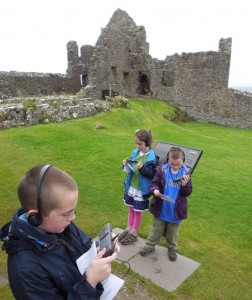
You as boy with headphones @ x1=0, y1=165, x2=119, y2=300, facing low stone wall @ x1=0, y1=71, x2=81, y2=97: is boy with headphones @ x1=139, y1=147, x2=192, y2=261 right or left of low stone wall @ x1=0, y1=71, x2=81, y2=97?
right

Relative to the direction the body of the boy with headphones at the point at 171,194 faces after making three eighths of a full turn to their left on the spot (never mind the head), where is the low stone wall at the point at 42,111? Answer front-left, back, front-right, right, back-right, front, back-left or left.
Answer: left

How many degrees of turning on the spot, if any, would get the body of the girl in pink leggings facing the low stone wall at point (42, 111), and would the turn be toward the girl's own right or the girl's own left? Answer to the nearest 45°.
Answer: approximately 90° to the girl's own right

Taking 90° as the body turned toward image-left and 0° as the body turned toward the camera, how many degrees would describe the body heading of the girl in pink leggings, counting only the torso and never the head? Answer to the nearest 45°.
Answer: approximately 45°

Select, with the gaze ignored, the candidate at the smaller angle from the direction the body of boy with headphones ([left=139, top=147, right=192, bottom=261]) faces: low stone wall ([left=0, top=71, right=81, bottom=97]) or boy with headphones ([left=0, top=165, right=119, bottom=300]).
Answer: the boy with headphones

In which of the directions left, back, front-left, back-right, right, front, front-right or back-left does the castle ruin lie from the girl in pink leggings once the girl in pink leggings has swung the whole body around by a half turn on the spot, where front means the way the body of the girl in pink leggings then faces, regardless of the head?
front-left

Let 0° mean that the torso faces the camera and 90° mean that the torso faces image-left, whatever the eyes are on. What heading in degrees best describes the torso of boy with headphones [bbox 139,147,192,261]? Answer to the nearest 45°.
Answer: approximately 0°

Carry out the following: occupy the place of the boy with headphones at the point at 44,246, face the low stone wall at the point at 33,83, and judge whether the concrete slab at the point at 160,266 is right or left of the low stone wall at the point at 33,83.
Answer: right

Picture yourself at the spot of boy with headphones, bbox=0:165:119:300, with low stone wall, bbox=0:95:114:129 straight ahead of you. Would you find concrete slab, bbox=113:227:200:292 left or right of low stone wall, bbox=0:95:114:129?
right

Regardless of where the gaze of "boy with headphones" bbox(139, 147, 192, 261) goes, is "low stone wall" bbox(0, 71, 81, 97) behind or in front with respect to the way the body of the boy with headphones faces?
behind

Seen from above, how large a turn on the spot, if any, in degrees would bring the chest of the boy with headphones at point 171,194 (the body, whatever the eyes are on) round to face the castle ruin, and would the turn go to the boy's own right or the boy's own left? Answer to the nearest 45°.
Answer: approximately 180°
